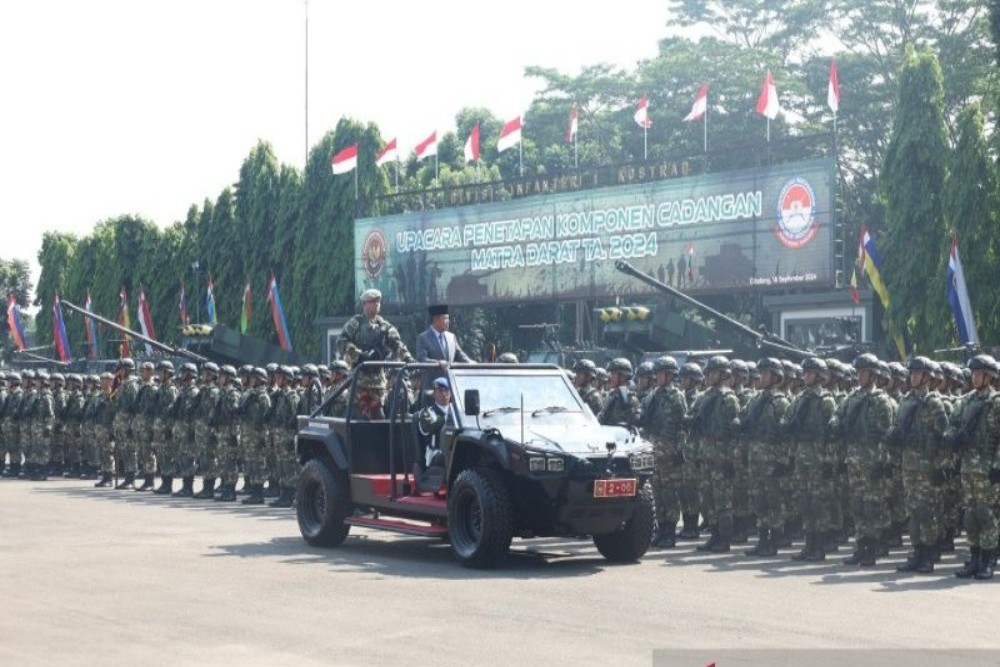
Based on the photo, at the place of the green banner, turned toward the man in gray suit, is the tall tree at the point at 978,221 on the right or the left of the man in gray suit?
left

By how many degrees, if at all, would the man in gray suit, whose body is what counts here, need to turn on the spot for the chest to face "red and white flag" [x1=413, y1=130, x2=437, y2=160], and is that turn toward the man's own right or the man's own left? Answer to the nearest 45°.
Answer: approximately 135° to the man's own left

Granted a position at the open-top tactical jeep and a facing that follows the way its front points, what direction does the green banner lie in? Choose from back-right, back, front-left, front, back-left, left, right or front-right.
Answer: back-left

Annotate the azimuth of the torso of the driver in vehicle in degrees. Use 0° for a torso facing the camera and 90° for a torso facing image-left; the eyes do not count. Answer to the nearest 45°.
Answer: approximately 315°

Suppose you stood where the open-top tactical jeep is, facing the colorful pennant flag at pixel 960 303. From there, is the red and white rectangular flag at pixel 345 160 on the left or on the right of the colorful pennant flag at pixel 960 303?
left

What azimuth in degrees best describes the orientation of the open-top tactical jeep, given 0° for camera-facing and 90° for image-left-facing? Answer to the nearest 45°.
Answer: approximately 315°

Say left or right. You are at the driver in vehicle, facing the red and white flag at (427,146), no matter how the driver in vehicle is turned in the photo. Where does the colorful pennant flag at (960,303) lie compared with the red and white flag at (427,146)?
right

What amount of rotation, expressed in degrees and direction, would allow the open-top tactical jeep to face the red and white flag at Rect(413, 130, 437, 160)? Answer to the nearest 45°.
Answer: approximately 135° to its left

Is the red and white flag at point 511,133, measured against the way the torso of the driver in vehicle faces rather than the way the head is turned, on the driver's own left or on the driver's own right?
on the driver's own left

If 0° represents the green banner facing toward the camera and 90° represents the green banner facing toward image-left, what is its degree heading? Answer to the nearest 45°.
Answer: approximately 45°
